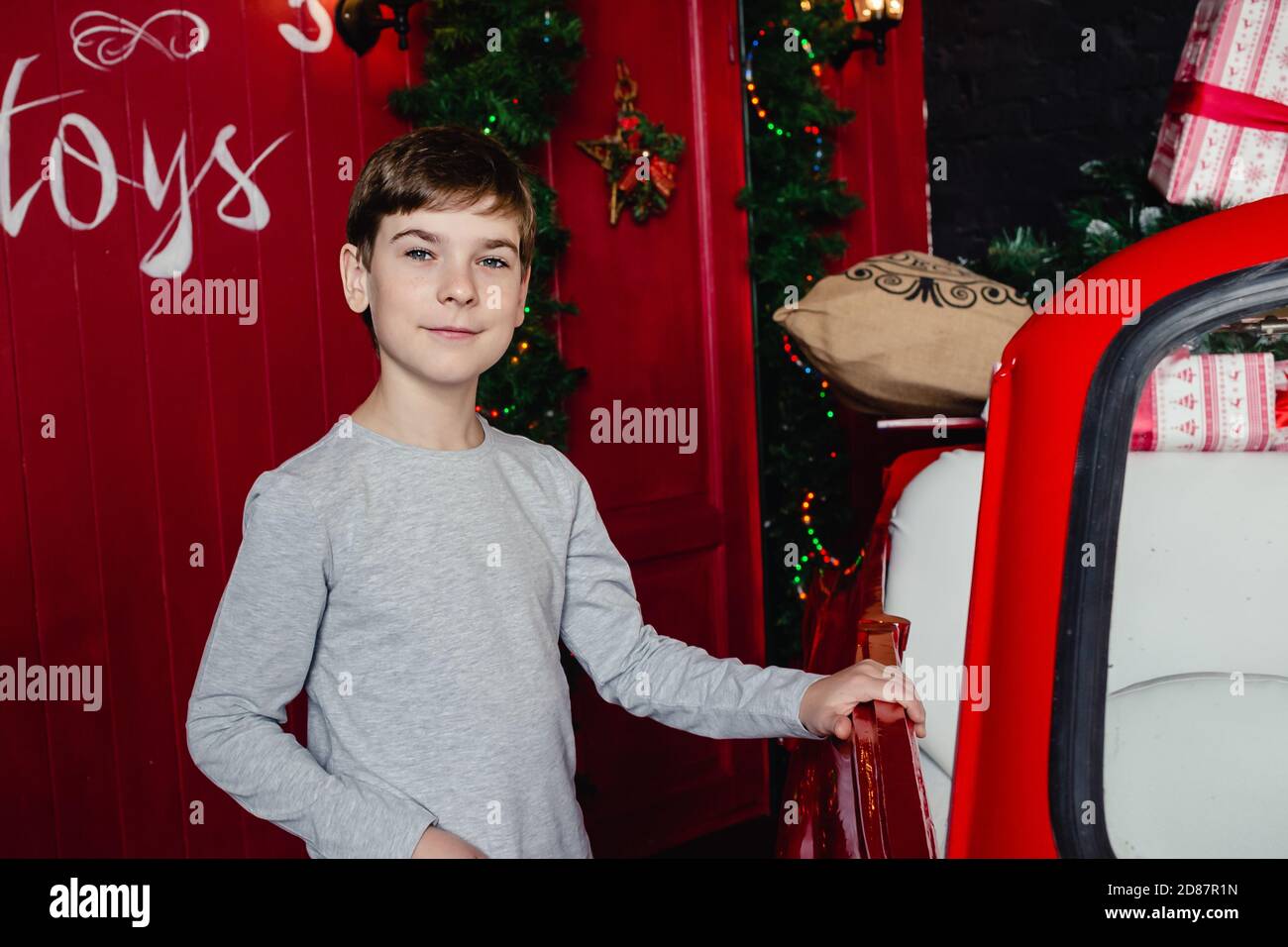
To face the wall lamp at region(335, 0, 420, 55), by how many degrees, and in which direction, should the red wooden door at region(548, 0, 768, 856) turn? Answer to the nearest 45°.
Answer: approximately 45° to its right

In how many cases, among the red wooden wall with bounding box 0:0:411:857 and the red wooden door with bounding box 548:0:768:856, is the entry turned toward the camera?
2

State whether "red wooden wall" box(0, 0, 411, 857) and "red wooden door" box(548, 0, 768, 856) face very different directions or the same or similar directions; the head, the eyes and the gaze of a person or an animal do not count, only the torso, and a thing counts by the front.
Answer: same or similar directions

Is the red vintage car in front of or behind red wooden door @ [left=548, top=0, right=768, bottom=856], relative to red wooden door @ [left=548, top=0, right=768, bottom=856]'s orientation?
in front

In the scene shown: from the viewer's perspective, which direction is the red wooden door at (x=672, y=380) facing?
toward the camera
